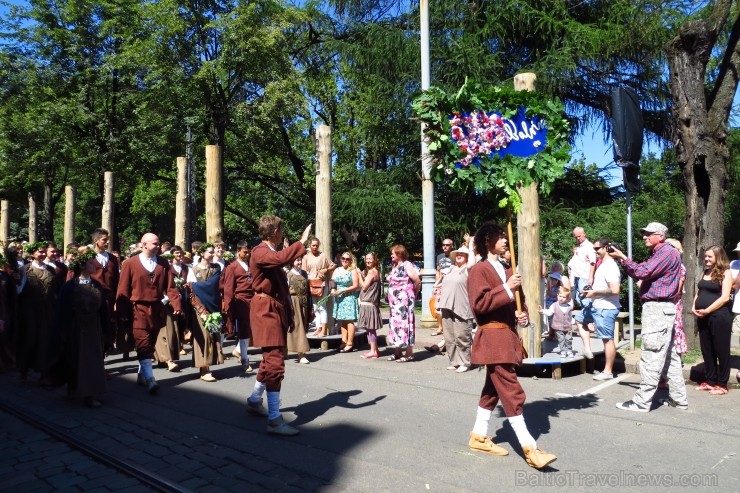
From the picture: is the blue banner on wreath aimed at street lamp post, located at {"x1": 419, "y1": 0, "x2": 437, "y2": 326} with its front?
no

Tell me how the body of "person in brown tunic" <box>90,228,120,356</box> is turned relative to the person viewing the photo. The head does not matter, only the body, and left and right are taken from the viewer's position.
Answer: facing the viewer and to the right of the viewer

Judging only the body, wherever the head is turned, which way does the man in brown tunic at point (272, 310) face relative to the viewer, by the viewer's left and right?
facing to the right of the viewer

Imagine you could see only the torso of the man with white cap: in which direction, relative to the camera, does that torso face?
to the viewer's left

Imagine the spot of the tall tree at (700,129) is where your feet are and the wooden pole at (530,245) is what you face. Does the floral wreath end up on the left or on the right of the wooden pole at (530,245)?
left

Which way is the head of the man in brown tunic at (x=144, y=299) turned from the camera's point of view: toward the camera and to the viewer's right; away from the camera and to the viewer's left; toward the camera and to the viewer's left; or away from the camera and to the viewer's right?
toward the camera and to the viewer's right

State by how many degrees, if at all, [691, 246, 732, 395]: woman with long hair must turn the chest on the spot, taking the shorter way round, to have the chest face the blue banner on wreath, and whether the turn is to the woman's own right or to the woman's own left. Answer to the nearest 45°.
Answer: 0° — they already face it

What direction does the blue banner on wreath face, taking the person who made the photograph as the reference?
facing the viewer

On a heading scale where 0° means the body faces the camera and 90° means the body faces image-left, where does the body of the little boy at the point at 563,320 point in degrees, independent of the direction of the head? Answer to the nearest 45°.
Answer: approximately 0°

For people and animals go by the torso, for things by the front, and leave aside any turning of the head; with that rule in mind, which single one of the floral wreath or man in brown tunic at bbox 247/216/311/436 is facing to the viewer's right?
the man in brown tunic

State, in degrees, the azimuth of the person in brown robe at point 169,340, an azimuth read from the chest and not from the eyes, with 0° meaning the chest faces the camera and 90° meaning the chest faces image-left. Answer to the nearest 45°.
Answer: approximately 315°

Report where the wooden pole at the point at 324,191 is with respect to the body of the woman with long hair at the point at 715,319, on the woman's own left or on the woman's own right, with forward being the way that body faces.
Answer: on the woman's own right

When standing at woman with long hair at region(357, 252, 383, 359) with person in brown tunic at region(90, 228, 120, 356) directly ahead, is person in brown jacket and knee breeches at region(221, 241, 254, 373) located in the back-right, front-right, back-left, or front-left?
front-left

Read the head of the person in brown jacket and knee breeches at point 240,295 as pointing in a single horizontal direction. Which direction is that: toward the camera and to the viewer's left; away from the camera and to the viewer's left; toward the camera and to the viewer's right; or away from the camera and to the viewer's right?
toward the camera and to the viewer's right

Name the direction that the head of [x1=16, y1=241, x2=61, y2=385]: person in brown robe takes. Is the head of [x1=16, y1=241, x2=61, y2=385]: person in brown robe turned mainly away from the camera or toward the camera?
toward the camera
